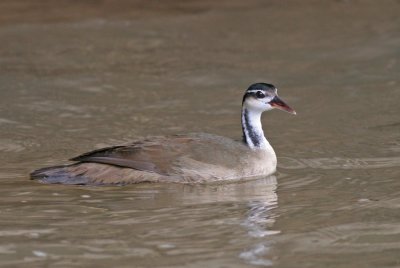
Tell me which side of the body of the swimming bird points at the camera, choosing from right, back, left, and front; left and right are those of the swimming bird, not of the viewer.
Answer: right
